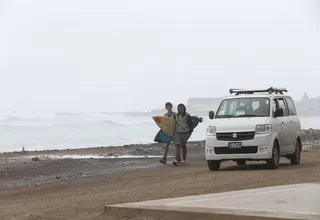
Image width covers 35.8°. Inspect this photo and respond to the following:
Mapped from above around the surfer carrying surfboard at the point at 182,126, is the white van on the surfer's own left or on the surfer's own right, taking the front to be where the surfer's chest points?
on the surfer's own left

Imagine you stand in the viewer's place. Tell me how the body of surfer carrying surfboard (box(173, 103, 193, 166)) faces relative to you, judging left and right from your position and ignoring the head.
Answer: facing the viewer and to the left of the viewer
